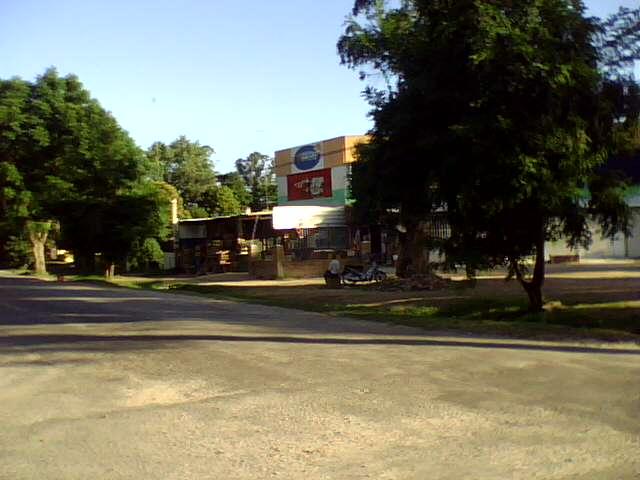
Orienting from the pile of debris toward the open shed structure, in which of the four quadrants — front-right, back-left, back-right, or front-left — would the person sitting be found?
front-left

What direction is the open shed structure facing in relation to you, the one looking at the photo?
facing the viewer

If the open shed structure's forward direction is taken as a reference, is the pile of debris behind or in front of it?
in front

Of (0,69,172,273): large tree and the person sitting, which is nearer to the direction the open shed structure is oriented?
the person sitting
